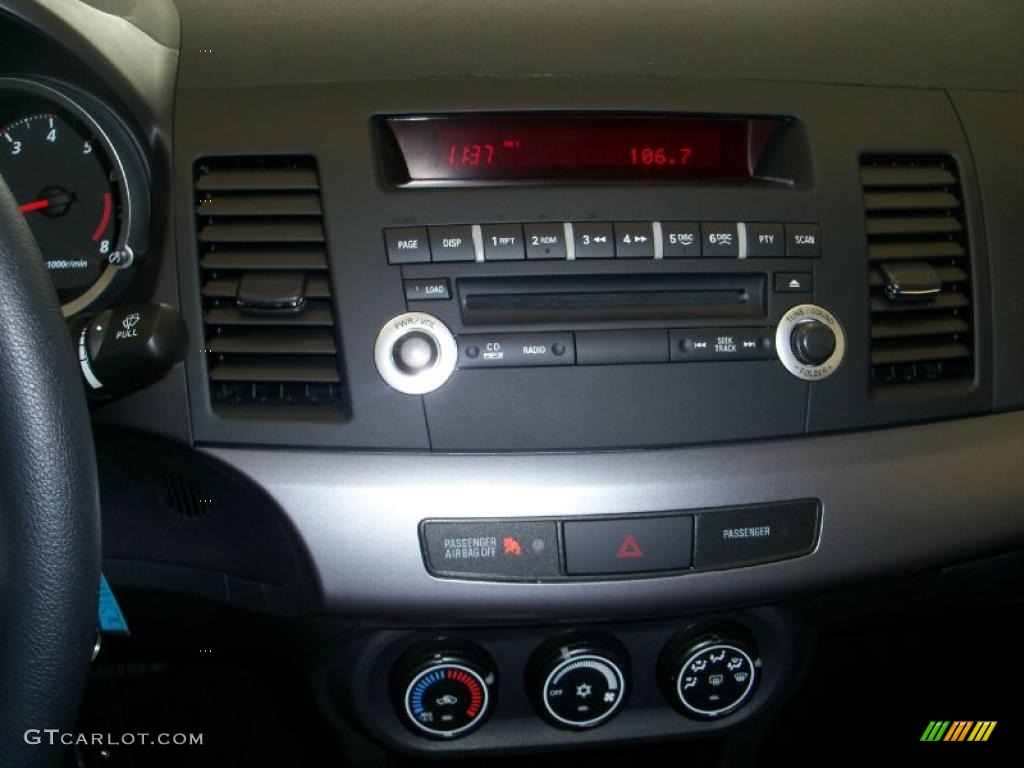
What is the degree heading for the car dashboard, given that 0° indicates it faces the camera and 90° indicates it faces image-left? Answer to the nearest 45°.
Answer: approximately 0°
